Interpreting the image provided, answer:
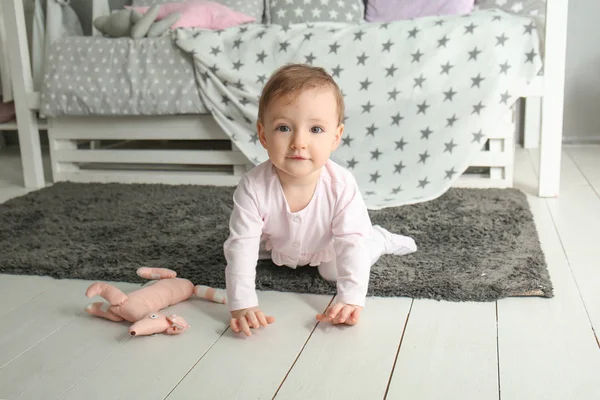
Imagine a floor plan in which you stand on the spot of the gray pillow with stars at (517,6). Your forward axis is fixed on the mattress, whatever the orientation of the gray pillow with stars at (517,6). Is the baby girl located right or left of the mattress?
left

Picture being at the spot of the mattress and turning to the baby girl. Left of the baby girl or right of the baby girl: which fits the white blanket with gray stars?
left

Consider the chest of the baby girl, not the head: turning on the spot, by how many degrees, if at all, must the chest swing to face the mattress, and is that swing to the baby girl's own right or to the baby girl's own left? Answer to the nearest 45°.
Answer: approximately 135° to the baby girl's own right

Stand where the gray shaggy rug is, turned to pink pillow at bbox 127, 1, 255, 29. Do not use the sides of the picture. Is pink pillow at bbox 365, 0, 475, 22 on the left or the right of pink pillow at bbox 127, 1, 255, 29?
right

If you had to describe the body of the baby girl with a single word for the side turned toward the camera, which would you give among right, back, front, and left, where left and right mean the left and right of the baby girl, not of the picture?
front

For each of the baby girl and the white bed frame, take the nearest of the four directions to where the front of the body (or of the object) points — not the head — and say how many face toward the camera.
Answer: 1

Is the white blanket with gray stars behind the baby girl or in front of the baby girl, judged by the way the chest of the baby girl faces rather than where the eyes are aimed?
behind
